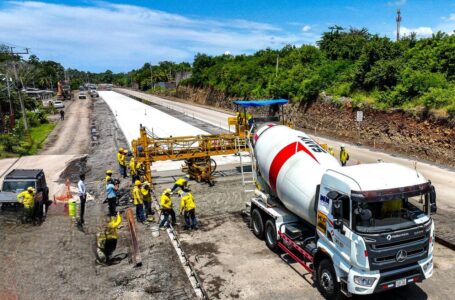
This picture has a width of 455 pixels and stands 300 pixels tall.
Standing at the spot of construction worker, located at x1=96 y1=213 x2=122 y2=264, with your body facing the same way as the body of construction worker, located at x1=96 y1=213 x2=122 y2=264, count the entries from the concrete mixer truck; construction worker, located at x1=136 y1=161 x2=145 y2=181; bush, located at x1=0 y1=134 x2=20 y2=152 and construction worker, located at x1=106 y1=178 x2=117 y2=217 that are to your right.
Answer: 1

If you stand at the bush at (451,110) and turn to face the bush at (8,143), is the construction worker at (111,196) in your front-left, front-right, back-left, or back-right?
front-left

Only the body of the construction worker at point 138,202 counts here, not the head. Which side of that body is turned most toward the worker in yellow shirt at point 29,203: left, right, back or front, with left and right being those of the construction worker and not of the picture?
back

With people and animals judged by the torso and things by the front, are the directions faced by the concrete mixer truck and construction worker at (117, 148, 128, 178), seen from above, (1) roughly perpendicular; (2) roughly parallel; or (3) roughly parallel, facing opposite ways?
roughly perpendicular

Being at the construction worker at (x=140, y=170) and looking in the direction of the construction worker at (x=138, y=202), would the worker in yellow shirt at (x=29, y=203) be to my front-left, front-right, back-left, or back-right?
front-right

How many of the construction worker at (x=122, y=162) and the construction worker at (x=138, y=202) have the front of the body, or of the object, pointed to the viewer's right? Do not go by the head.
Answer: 2

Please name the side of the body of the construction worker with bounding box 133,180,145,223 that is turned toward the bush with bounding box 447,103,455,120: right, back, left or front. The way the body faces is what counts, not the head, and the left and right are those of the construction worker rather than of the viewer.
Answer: front

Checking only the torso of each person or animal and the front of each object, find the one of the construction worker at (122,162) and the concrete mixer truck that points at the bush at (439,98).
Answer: the construction worker

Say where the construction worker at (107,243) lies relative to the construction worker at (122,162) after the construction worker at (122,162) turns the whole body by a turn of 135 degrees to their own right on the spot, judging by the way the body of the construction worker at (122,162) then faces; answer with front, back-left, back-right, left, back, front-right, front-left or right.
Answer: front-left

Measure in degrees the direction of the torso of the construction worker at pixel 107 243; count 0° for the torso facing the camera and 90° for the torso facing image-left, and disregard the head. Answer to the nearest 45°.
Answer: approximately 225°

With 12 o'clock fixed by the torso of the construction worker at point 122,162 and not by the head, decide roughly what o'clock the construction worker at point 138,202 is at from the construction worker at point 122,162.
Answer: the construction worker at point 138,202 is roughly at 3 o'clock from the construction worker at point 122,162.

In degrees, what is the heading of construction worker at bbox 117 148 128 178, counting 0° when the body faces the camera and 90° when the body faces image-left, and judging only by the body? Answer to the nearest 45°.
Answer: approximately 270°

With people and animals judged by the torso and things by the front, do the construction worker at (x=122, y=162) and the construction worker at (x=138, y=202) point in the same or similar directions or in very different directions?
same or similar directions

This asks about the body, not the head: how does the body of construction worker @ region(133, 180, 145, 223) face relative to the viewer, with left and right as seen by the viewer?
facing to the right of the viewer

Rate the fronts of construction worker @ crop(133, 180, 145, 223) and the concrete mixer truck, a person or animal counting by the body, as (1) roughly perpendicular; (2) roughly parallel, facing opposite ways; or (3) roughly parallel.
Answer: roughly perpendicular

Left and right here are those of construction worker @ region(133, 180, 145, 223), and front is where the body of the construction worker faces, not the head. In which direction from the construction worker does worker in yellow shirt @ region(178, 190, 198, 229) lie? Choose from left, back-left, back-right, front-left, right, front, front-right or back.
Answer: front-right
